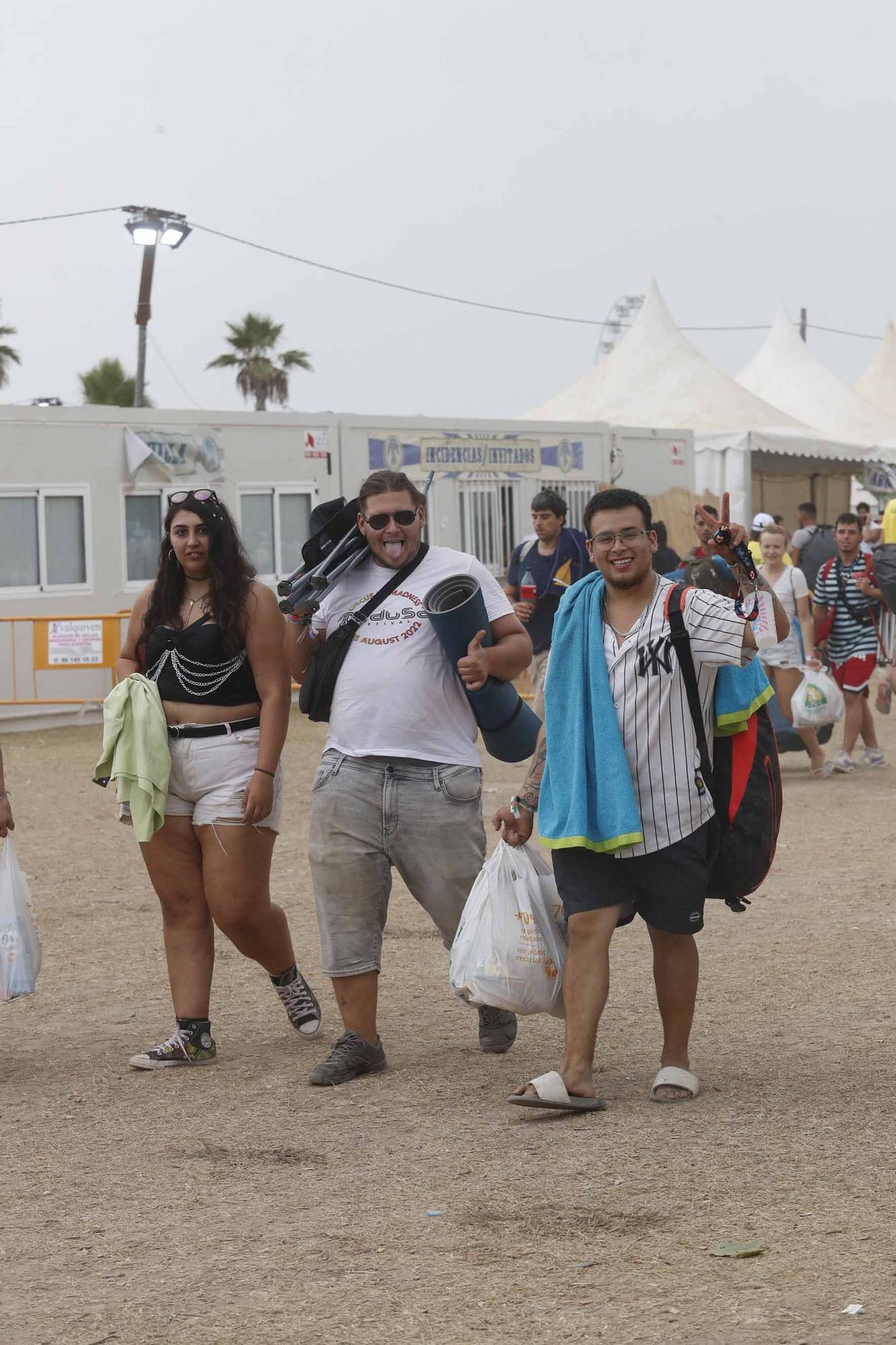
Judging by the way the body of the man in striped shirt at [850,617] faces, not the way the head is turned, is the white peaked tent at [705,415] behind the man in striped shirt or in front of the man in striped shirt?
behind

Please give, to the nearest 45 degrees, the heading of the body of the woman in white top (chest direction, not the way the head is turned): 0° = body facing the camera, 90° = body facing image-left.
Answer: approximately 45°

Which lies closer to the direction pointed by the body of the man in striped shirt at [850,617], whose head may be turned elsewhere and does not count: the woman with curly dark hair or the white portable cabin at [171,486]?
the woman with curly dark hair

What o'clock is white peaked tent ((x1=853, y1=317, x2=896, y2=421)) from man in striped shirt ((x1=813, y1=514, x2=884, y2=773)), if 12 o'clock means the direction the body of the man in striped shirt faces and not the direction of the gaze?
The white peaked tent is roughly at 6 o'clock from the man in striped shirt.

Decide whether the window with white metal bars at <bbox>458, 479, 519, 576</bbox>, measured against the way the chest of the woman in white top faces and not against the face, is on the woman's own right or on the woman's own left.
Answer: on the woman's own right

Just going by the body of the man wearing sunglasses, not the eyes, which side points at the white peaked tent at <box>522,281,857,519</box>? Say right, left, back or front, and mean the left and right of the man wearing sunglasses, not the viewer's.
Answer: back

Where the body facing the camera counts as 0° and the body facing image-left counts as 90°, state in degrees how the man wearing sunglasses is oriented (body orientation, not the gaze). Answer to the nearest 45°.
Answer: approximately 0°

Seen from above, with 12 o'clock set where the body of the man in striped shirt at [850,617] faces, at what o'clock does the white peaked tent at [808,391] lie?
The white peaked tent is roughly at 6 o'clock from the man in striped shirt.

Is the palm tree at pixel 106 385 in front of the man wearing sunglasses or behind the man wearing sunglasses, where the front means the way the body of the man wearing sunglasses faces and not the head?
behind

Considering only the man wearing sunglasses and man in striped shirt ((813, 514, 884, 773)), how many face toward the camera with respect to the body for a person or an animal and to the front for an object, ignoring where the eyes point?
2

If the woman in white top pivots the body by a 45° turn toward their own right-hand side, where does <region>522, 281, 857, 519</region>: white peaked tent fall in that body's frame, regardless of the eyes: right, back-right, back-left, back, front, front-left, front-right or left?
right

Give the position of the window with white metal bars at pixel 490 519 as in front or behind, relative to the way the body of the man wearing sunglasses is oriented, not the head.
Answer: behind
